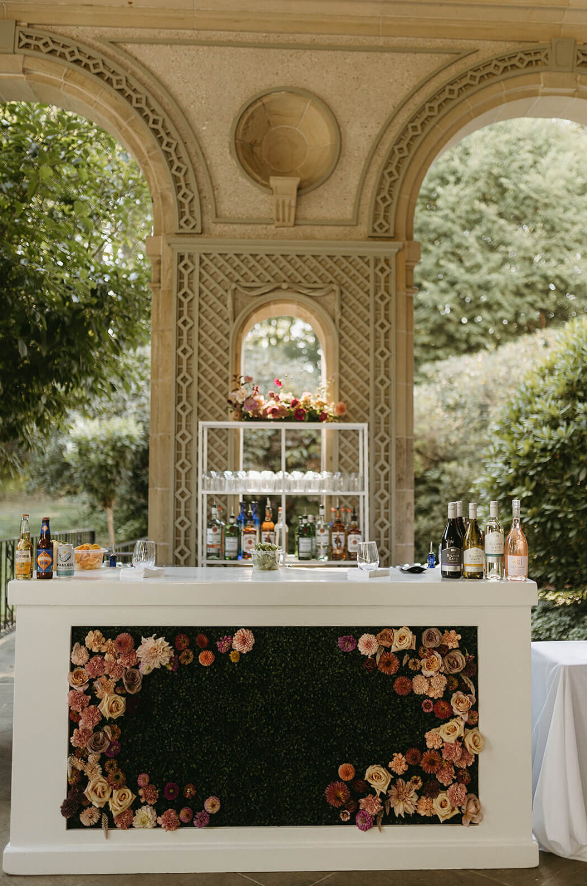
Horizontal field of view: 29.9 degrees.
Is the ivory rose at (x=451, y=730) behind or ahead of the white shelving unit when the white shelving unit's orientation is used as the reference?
ahead

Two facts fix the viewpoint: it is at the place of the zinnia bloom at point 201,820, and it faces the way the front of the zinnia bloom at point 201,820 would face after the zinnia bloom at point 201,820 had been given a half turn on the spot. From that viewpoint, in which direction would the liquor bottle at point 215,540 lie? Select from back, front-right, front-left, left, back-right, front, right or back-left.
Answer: front

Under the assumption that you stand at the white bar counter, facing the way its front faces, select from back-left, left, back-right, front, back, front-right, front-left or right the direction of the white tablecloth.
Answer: left

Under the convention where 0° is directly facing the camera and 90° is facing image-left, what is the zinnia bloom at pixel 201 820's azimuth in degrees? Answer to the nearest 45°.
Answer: approximately 0°

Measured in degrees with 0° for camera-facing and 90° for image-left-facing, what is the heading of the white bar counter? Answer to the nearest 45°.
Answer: approximately 0°

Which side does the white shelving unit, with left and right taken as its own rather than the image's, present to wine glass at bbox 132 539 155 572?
front

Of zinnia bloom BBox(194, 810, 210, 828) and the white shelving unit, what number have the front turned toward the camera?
2
